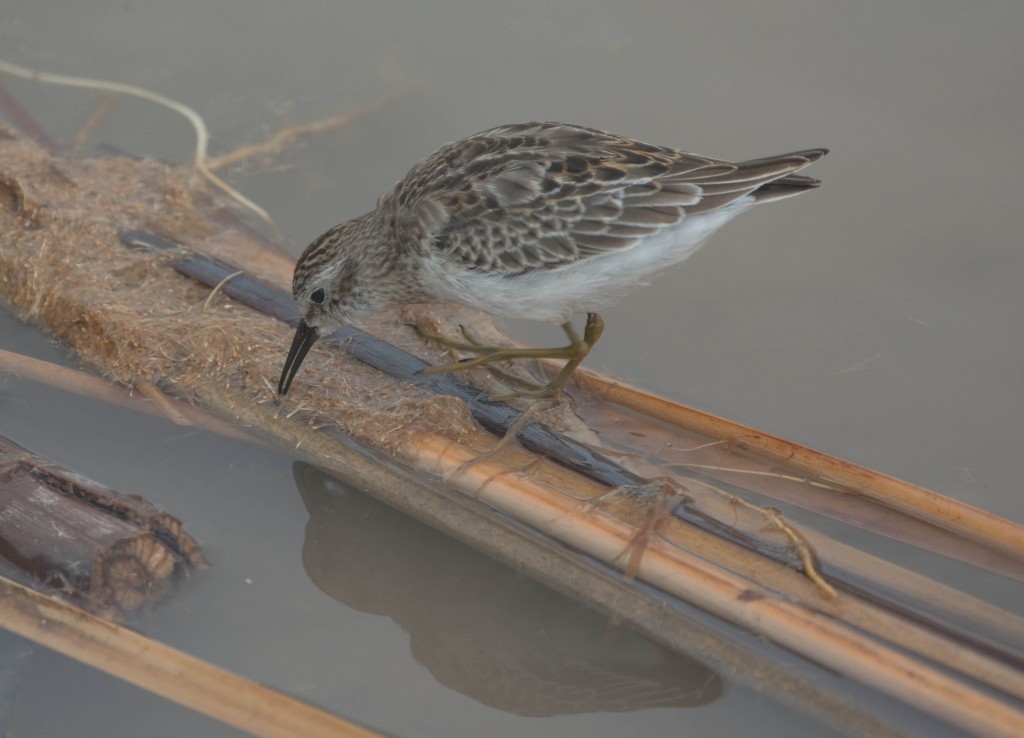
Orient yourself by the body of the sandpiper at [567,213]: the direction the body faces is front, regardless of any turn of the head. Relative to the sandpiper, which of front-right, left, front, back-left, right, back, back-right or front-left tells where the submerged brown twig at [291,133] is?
front-right

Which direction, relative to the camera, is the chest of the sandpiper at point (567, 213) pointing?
to the viewer's left

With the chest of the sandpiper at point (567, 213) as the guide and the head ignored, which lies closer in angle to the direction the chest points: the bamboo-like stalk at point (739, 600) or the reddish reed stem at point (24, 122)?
the reddish reed stem

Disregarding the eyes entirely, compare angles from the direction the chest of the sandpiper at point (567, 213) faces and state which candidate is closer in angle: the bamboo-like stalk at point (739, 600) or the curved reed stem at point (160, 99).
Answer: the curved reed stem

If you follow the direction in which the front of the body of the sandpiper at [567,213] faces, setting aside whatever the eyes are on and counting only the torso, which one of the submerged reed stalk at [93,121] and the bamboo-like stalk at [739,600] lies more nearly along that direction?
the submerged reed stalk

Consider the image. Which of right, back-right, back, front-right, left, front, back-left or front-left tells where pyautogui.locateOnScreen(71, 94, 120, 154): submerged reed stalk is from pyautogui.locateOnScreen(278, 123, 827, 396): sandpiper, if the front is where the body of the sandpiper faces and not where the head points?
front-right

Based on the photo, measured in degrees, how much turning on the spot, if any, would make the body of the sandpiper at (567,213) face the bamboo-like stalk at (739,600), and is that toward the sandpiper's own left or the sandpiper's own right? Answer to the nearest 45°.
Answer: approximately 135° to the sandpiper's own left

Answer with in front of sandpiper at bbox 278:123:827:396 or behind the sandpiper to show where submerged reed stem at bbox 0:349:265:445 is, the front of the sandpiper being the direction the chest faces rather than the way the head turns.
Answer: in front
